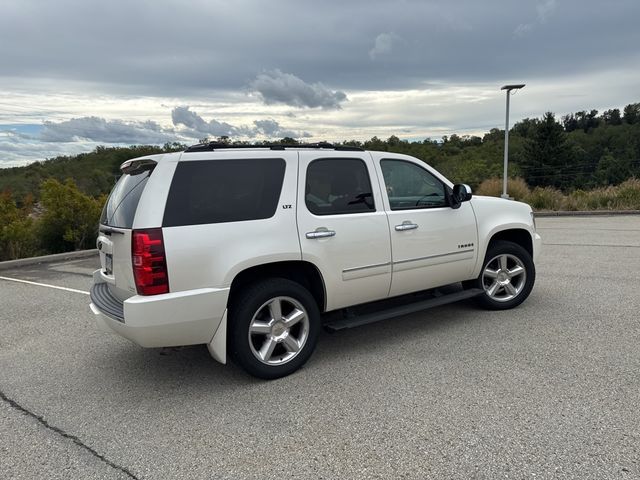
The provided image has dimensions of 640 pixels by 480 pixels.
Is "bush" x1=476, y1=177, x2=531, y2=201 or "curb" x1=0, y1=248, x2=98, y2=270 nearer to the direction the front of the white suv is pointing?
the bush

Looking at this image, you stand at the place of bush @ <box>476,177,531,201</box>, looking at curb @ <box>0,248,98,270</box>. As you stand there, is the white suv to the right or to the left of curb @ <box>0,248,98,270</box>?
left

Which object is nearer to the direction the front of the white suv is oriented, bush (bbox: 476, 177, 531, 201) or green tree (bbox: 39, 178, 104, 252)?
the bush

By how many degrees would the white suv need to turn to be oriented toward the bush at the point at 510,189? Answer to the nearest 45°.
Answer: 0° — it already faces it

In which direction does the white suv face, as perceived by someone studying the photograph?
facing away from the viewer and to the right of the viewer

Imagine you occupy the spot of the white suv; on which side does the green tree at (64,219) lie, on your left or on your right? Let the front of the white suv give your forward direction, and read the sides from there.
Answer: on your left

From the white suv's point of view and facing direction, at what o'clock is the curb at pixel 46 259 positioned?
The curb is roughly at 9 o'clock from the white suv.
